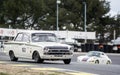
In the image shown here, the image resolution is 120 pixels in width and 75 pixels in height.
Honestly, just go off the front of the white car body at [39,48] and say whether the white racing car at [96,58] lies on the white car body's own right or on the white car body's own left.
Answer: on the white car body's own left

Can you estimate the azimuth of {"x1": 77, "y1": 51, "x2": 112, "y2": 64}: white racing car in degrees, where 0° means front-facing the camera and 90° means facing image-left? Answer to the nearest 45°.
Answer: approximately 45°

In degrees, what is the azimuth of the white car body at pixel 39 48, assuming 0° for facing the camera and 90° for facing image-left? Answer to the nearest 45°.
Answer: approximately 315°

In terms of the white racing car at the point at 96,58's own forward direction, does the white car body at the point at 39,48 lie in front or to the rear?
in front

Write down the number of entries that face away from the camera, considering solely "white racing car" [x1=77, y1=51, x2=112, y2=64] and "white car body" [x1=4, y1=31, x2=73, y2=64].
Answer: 0

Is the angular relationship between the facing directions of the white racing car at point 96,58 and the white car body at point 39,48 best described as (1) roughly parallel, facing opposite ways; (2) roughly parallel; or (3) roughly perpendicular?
roughly perpendicular
